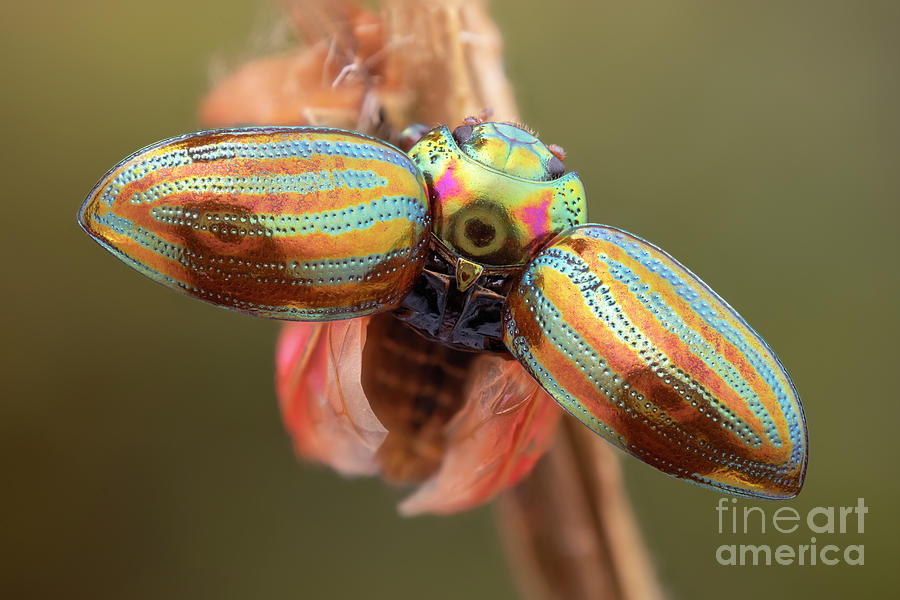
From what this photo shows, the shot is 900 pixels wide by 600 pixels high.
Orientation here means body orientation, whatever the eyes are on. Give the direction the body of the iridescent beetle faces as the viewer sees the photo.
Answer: away from the camera
